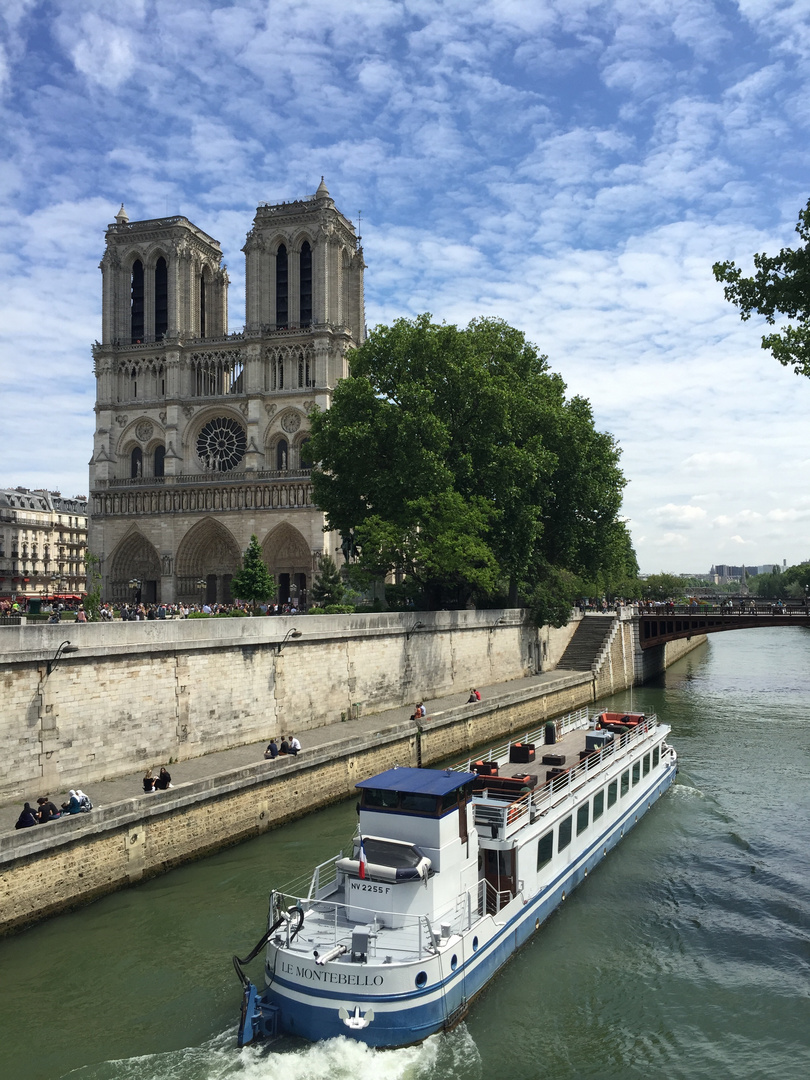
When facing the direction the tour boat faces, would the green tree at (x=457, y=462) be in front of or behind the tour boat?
in front

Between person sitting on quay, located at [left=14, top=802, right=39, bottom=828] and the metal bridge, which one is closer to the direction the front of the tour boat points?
the metal bridge

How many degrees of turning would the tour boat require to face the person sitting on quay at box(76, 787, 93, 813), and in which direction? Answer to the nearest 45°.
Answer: approximately 90° to its left

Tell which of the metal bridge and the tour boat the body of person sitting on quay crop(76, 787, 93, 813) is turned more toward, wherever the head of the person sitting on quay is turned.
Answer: the tour boat

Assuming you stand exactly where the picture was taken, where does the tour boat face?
facing away from the viewer and to the right of the viewer

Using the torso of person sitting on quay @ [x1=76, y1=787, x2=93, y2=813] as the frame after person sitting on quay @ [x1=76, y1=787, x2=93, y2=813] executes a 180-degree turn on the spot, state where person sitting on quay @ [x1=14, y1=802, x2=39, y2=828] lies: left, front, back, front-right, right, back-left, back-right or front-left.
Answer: left

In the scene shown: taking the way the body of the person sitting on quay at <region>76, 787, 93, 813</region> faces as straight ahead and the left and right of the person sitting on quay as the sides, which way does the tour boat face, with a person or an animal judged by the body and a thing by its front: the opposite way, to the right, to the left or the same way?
to the left

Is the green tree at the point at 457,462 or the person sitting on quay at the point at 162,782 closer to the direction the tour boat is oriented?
the green tree

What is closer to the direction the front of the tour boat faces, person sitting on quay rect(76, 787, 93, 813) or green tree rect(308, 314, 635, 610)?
the green tree

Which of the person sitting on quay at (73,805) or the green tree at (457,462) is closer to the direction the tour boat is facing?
the green tree

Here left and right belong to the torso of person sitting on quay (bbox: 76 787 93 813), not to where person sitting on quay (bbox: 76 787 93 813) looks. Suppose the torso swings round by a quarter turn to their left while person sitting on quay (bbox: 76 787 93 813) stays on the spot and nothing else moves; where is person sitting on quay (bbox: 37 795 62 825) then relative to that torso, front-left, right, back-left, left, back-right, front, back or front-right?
front

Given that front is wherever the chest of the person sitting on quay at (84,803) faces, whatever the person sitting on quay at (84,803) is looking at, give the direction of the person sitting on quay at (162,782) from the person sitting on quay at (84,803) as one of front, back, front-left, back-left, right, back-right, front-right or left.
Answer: left
